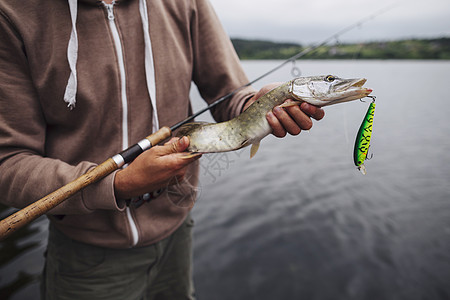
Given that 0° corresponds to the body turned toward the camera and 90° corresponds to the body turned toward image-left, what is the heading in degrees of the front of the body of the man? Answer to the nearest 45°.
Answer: approximately 0°

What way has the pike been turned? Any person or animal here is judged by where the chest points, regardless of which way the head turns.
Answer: to the viewer's right

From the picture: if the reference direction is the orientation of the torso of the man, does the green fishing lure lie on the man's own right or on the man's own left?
on the man's own left
